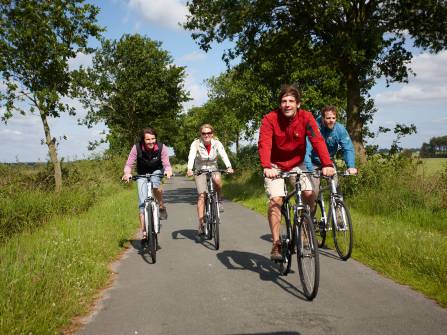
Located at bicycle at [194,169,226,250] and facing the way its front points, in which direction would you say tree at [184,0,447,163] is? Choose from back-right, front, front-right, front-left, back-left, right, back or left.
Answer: back-left

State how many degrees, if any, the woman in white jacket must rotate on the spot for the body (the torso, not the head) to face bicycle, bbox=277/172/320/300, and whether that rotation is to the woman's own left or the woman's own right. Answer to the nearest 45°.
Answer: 0° — they already face it

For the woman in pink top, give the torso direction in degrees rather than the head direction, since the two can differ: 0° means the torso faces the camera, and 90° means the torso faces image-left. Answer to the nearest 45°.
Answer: approximately 0°

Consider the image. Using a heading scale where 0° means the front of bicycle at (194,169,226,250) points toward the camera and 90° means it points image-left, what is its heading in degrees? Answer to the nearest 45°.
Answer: approximately 0°
